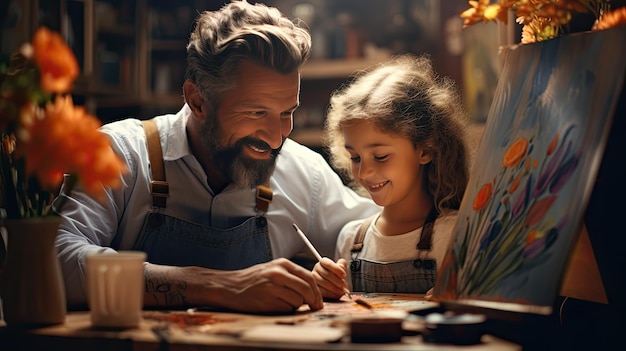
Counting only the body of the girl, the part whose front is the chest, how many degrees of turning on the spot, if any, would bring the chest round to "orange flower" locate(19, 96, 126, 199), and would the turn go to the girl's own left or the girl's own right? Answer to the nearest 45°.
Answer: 0° — they already face it

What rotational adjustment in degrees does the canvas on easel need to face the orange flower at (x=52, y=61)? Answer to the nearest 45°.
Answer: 0° — it already faces it

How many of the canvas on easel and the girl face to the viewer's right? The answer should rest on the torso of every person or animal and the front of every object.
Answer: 0

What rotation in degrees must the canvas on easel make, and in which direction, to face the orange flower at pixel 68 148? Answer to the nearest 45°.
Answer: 0° — it already faces it

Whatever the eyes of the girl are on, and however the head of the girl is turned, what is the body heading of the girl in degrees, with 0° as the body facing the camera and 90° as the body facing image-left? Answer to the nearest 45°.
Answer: approximately 45°

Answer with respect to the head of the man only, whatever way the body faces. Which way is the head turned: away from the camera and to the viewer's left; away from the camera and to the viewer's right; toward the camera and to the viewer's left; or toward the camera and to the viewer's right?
toward the camera and to the viewer's right

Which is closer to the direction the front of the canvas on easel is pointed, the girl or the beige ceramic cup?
the beige ceramic cup

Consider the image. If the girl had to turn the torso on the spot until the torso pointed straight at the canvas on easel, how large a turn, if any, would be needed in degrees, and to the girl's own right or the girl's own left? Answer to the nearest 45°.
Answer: approximately 45° to the girl's own left

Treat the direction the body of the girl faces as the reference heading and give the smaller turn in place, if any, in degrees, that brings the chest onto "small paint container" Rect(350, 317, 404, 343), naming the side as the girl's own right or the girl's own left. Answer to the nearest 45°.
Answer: approximately 45° to the girl's own left

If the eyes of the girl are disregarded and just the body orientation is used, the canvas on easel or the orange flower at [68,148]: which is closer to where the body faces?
the orange flower

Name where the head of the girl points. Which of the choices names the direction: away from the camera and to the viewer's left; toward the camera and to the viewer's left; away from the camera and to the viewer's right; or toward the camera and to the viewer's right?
toward the camera and to the viewer's left

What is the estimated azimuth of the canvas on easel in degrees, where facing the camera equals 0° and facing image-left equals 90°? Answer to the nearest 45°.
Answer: approximately 45°

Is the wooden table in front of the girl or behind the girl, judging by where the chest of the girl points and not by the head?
in front
